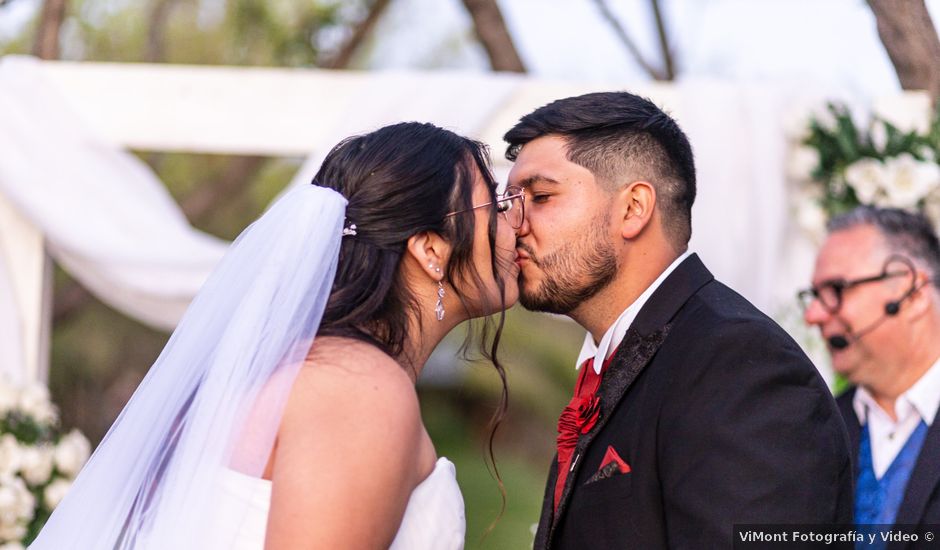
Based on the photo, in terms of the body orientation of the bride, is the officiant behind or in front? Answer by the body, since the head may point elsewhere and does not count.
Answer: in front

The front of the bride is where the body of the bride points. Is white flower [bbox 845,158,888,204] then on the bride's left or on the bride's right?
on the bride's left

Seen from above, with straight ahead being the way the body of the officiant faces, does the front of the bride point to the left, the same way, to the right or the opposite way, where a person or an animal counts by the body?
the opposite way

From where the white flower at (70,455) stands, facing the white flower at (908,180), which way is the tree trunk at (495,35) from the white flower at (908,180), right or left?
left

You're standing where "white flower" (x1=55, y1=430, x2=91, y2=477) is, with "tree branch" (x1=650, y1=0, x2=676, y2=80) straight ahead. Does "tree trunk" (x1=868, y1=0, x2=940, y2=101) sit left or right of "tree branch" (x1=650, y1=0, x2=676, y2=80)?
right

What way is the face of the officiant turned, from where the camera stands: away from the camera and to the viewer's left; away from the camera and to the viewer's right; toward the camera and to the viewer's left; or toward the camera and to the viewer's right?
toward the camera and to the viewer's left

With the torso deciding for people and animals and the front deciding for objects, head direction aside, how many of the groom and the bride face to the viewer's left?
1

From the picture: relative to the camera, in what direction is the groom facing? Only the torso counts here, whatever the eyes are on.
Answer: to the viewer's left

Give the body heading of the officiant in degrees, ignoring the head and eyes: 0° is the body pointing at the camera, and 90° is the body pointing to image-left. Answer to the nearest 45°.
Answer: approximately 45°

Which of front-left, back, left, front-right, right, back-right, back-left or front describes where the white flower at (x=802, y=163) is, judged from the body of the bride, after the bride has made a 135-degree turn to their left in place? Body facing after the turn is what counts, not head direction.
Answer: right

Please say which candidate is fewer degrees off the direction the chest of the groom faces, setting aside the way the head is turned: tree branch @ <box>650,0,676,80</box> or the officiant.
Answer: the tree branch

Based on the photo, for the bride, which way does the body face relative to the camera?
to the viewer's right
